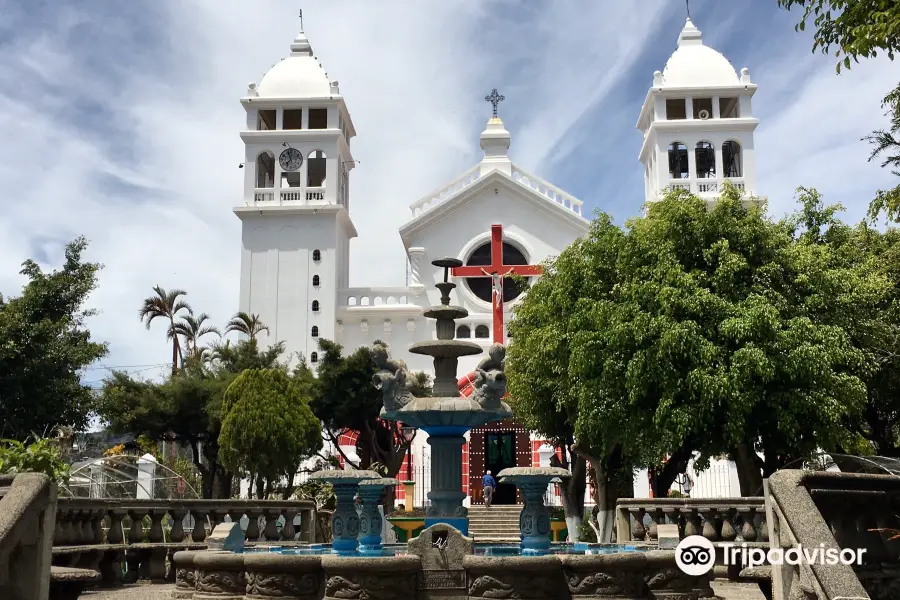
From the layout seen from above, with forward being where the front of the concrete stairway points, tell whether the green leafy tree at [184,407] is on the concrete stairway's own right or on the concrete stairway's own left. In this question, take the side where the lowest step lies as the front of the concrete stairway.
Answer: on the concrete stairway's own right

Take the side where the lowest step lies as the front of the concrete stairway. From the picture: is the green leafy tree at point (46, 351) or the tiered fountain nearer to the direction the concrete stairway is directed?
the tiered fountain

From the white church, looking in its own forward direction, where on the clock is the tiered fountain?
The tiered fountain is roughly at 12 o'clock from the white church.

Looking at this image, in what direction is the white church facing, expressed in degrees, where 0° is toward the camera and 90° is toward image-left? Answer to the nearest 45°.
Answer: approximately 0°

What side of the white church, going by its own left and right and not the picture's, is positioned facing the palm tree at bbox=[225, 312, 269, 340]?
right

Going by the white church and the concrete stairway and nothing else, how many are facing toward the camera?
2

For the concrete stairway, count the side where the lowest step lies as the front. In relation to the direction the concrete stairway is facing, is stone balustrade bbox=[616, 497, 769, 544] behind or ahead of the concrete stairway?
ahead

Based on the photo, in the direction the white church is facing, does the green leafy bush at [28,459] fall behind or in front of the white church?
in front
